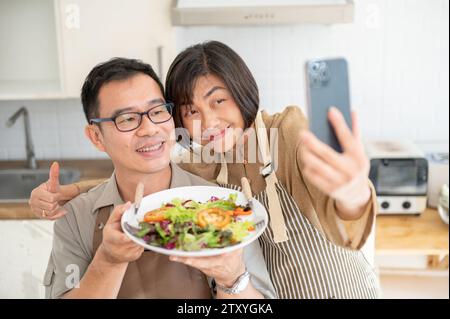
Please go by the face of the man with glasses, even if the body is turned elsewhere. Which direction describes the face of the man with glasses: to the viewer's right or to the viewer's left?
to the viewer's right

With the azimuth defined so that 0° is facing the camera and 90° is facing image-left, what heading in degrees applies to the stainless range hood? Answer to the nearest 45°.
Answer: approximately 0°

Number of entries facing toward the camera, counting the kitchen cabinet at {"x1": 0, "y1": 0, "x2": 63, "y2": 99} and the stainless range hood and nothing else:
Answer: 2
